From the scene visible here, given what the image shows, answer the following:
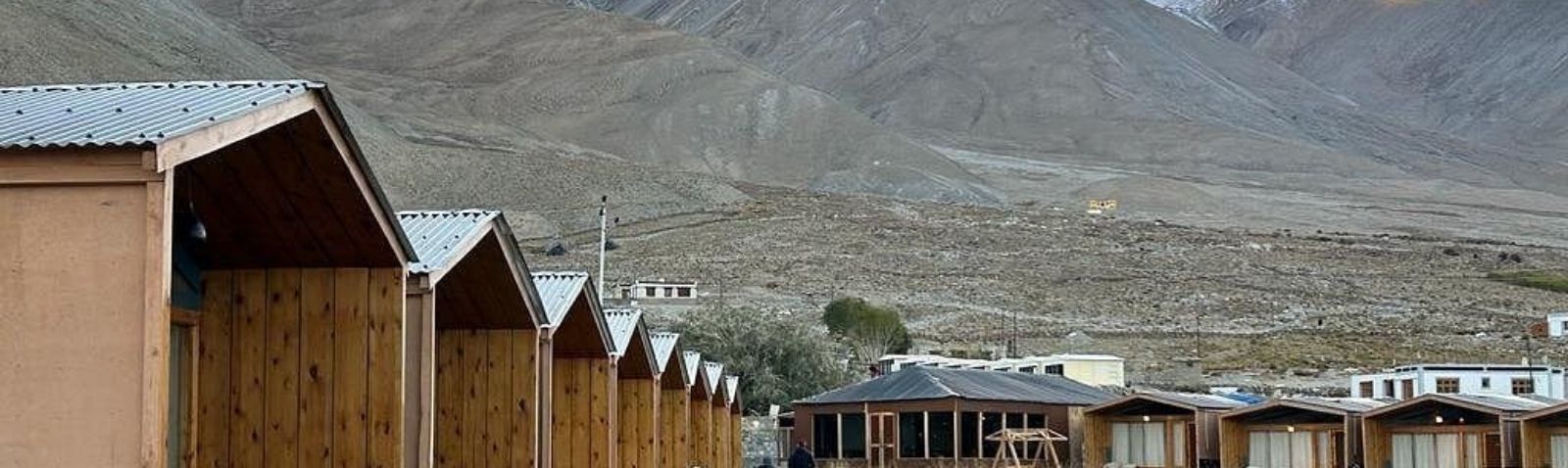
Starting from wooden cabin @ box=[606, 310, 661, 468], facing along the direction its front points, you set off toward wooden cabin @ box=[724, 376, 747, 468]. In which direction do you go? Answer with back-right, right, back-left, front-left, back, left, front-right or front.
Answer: back-left

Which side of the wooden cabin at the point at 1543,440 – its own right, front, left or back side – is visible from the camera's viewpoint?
front

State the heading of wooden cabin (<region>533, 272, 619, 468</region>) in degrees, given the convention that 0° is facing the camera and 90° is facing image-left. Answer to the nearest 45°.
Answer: approximately 315°

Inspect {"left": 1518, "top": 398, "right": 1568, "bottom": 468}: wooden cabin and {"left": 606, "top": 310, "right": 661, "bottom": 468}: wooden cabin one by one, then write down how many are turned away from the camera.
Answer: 0

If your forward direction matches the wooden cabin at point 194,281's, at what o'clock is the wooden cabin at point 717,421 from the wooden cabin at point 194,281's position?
the wooden cabin at point 717,421 is roughly at 8 o'clock from the wooden cabin at point 194,281.

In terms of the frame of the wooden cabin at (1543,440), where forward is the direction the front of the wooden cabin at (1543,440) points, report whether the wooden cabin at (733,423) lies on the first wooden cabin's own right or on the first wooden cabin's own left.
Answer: on the first wooden cabin's own right

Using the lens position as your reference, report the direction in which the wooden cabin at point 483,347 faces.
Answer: facing the viewer and to the right of the viewer

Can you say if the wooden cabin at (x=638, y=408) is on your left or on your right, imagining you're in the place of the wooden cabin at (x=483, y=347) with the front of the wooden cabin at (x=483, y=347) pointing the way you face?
on your left

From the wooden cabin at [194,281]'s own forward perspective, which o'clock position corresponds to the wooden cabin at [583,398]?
the wooden cabin at [583,398] is roughly at 8 o'clock from the wooden cabin at [194,281].

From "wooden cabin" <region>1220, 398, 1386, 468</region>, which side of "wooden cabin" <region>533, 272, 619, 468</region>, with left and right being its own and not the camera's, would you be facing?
left

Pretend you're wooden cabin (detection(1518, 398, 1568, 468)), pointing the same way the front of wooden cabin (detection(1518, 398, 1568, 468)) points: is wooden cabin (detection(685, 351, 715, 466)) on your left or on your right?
on your right
